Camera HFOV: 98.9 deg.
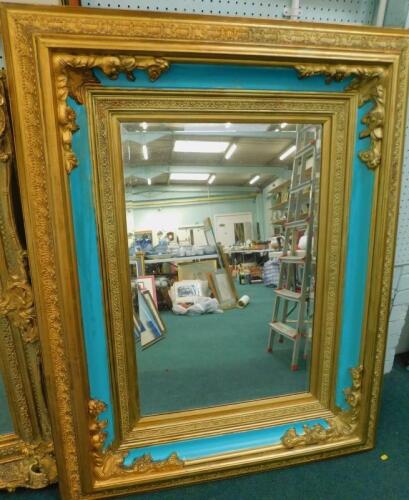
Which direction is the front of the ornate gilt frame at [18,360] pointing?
toward the camera
